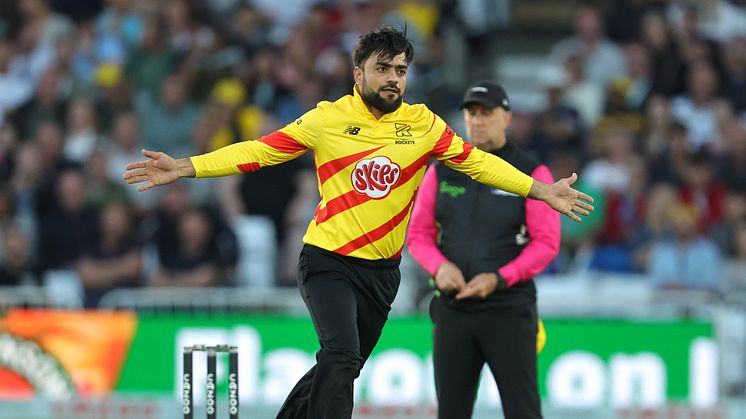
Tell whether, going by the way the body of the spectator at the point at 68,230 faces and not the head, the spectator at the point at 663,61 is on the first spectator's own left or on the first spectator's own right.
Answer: on the first spectator's own left

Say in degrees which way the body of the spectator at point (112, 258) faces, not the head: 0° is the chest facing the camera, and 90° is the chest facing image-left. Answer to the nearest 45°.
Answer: approximately 0°

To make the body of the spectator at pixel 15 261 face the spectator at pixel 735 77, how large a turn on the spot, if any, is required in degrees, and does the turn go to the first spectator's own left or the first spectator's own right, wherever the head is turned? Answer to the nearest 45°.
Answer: approximately 90° to the first spectator's own left

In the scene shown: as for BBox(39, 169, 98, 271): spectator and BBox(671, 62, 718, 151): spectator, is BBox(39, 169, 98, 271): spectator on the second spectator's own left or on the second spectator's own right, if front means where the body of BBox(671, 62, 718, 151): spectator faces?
on the second spectator's own right

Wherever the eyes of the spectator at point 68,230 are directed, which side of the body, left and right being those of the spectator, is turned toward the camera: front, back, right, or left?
front

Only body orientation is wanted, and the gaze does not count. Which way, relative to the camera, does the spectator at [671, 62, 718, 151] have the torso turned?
toward the camera

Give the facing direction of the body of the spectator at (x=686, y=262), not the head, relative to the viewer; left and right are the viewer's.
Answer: facing the viewer

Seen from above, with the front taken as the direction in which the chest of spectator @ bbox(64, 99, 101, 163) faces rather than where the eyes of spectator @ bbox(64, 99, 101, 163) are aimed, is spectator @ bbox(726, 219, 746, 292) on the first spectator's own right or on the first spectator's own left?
on the first spectator's own left
